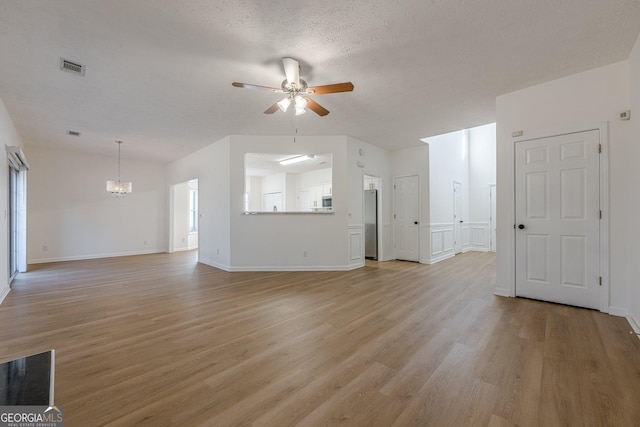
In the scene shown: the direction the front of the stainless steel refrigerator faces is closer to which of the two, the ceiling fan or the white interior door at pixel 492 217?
the ceiling fan

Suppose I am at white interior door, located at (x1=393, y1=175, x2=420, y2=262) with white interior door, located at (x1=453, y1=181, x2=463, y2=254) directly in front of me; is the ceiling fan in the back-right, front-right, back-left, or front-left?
back-right

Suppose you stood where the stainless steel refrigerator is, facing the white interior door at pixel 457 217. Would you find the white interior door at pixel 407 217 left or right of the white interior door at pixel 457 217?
right

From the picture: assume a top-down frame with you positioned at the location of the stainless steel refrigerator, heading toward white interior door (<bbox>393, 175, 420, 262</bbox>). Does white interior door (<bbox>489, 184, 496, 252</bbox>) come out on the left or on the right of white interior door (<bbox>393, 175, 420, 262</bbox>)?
left

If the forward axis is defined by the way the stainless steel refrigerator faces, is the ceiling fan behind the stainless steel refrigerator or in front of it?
in front
